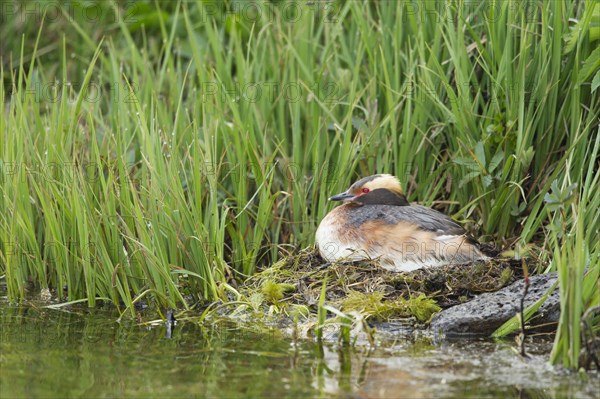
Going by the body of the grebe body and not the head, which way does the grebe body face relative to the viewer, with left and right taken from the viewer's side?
facing to the left of the viewer

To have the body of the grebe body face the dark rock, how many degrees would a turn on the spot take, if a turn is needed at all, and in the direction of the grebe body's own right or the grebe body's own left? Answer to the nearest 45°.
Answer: approximately 135° to the grebe body's own left

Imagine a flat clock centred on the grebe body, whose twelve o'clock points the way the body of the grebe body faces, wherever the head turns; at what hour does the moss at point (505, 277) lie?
The moss is roughly at 7 o'clock from the grebe body.
